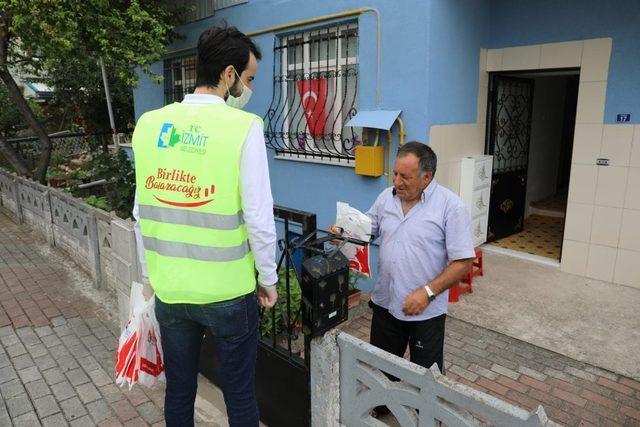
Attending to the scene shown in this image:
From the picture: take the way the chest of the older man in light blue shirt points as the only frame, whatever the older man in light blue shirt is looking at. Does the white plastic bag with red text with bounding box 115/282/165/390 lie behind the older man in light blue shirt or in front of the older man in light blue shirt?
in front

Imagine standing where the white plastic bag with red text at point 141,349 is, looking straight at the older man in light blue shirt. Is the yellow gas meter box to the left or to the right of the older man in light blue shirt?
left

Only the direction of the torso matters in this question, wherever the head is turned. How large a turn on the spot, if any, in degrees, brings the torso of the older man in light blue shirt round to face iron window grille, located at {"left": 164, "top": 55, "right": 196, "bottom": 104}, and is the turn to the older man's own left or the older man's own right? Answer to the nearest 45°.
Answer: approximately 90° to the older man's own right

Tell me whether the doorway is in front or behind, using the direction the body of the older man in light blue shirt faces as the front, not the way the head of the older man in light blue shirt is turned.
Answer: behind

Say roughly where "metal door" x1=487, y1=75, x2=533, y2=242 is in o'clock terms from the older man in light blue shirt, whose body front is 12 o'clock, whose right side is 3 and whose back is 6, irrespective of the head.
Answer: The metal door is roughly at 5 o'clock from the older man in light blue shirt.

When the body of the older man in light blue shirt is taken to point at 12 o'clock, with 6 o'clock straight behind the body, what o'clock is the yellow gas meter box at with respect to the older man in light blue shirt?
The yellow gas meter box is roughly at 4 o'clock from the older man in light blue shirt.

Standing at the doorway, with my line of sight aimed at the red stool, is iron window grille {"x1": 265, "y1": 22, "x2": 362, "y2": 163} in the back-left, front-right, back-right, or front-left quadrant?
front-right

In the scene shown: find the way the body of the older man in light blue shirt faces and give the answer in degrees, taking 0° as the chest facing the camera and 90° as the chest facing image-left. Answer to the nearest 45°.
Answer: approximately 45°

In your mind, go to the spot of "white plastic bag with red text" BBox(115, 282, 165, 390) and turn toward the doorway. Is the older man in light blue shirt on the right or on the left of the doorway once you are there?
right

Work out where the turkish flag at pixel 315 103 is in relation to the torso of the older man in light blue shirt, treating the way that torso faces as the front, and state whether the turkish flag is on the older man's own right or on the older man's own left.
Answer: on the older man's own right

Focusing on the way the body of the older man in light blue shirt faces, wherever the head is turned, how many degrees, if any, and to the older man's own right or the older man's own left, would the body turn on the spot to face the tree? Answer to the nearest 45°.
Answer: approximately 90° to the older man's own right
